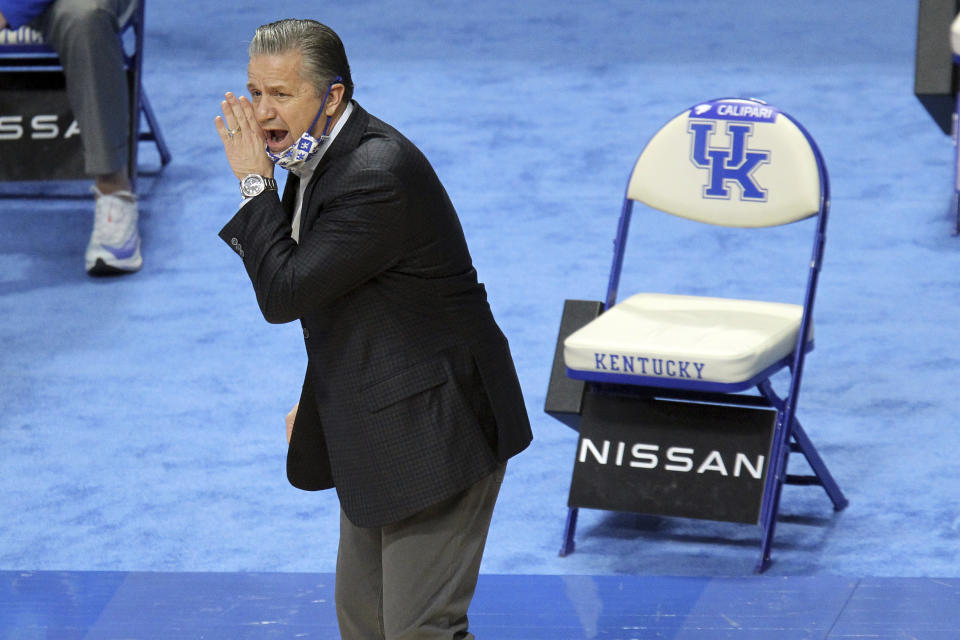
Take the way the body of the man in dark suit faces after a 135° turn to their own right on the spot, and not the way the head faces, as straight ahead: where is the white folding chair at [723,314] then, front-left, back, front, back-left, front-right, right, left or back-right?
front-right

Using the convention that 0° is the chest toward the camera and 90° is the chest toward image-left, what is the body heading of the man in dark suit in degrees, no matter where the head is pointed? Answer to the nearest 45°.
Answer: approximately 45°
